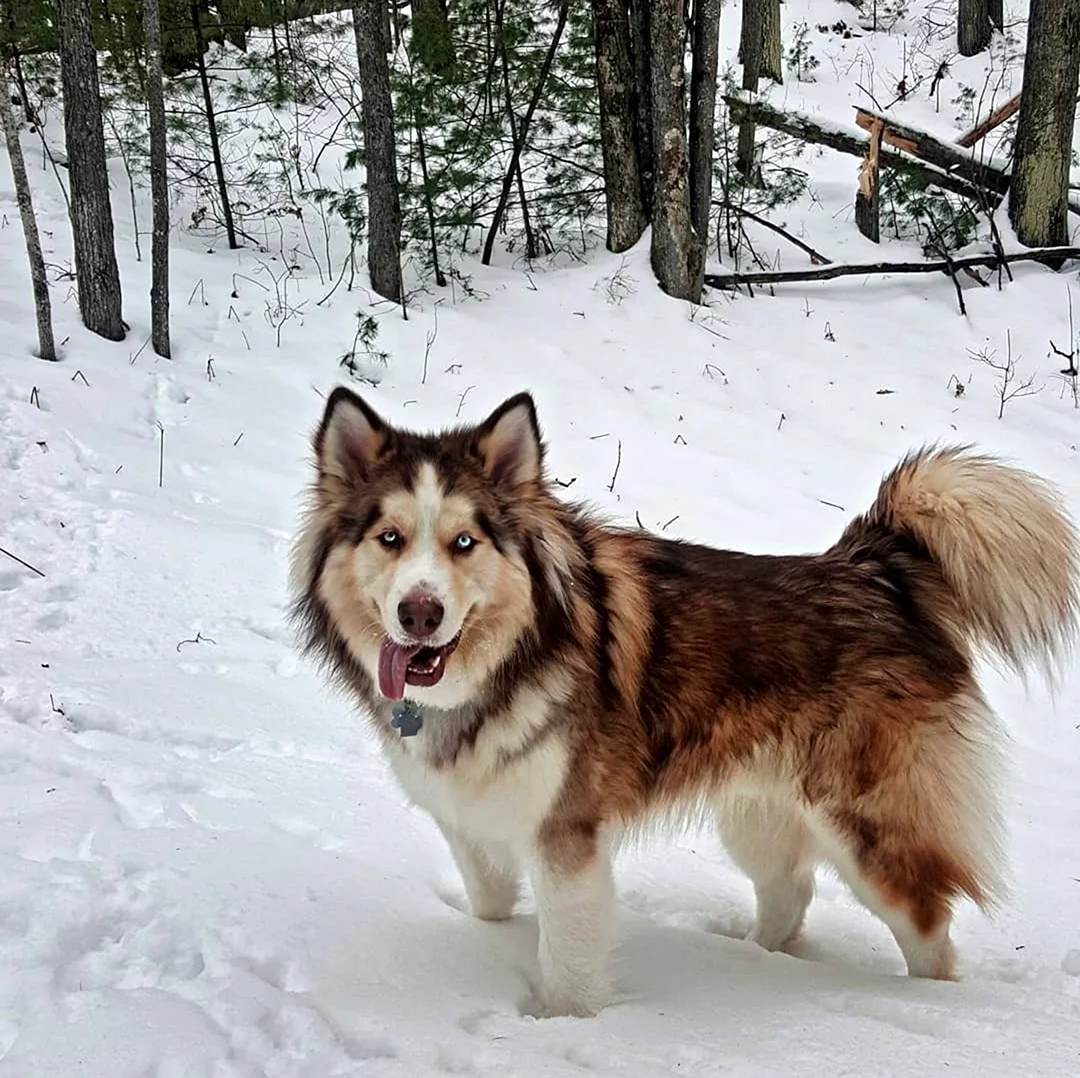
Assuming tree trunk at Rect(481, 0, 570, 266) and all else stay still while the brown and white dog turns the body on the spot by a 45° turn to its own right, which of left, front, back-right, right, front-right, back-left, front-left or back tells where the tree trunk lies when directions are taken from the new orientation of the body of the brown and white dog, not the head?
right

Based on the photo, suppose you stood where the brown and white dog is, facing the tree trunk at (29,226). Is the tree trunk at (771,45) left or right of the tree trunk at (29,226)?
right

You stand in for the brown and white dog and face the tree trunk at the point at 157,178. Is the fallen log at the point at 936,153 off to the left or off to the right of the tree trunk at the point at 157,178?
right

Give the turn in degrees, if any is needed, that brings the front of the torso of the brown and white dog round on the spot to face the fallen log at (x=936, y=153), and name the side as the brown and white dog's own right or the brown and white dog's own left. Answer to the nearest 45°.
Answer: approximately 135° to the brown and white dog's own right

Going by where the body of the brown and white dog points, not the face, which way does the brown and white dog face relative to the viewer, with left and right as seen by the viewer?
facing the viewer and to the left of the viewer

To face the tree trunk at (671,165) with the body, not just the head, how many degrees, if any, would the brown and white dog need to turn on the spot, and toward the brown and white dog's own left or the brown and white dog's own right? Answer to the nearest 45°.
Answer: approximately 135° to the brown and white dog's own right

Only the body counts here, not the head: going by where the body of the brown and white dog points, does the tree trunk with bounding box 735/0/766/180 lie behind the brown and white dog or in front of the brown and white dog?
behind

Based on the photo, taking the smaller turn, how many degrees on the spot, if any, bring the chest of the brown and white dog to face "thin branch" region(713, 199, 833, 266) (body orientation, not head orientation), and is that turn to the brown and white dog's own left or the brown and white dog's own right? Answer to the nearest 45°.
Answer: approximately 135° to the brown and white dog's own right

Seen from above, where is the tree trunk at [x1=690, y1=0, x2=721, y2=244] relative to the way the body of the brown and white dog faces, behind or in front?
behind

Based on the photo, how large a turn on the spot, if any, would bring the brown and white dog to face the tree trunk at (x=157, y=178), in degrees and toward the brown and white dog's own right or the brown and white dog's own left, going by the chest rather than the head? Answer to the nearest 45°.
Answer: approximately 90° to the brown and white dog's own right

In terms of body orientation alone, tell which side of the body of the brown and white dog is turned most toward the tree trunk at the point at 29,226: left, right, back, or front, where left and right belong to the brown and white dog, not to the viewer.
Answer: right
